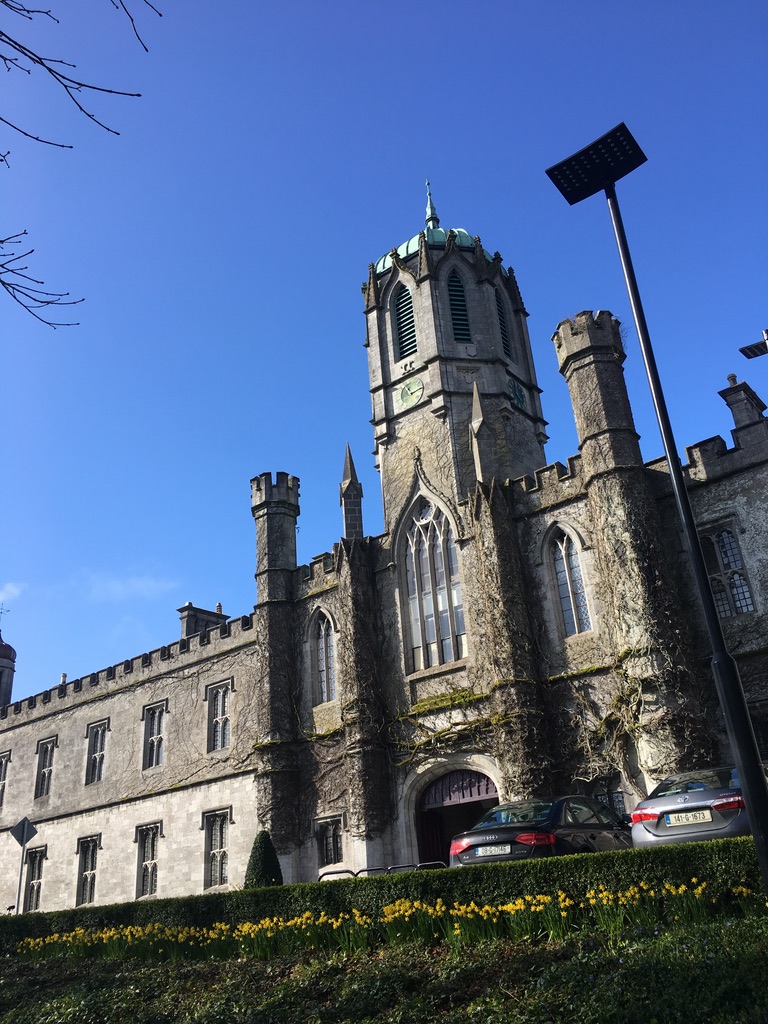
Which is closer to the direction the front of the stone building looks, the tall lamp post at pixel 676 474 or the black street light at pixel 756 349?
the tall lamp post

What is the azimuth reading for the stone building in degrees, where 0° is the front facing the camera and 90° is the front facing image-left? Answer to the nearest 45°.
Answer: approximately 45°

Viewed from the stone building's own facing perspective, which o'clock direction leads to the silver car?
The silver car is roughly at 10 o'clock from the stone building.
